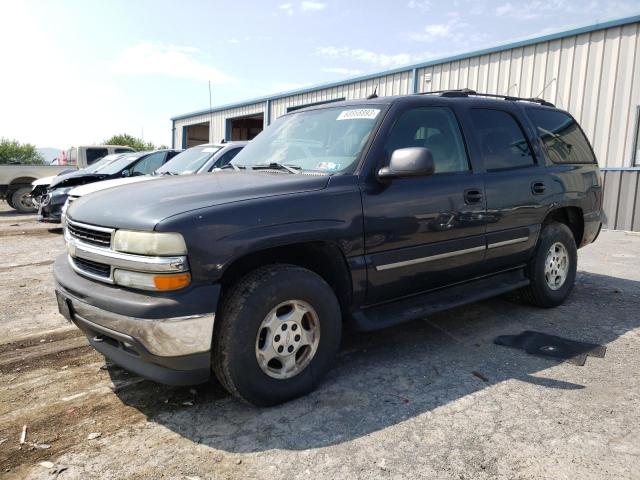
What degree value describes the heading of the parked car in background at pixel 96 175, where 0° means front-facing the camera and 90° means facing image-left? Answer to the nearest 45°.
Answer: approximately 45°

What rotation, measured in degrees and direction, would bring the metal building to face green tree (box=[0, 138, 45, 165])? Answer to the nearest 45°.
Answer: approximately 90° to its right

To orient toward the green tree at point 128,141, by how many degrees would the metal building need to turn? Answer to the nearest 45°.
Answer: approximately 90° to its right

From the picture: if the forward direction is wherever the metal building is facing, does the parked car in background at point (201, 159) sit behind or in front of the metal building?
in front

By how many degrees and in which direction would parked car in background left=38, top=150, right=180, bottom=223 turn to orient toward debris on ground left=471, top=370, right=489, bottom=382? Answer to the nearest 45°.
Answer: approximately 45° to its left

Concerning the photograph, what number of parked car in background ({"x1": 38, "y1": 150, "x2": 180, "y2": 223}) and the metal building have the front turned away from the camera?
0

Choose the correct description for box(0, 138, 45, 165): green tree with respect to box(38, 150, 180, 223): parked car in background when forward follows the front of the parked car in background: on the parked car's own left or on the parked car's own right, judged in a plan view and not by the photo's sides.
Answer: on the parked car's own right

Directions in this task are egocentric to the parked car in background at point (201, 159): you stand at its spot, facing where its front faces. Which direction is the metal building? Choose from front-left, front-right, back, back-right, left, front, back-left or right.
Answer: back-left

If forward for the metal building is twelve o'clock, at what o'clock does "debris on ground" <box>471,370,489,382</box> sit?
The debris on ground is roughly at 11 o'clock from the metal building.

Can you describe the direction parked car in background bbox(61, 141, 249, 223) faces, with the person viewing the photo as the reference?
facing the viewer and to the left of the viewer

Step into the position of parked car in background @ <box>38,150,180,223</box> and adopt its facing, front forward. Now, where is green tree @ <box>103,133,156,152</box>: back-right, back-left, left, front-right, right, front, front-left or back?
back-right

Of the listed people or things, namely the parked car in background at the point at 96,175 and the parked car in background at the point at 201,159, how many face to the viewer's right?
0

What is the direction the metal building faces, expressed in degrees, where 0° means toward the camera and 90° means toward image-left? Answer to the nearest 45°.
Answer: approximately 45°
